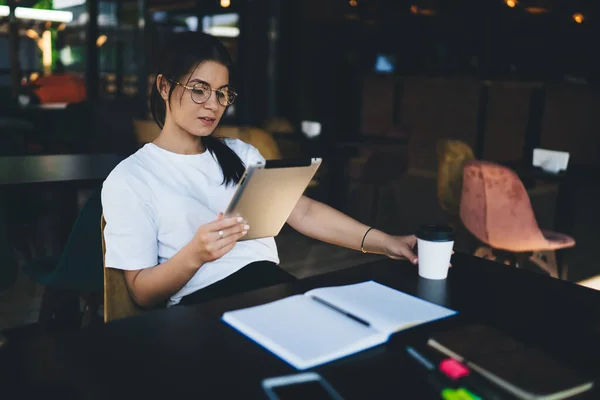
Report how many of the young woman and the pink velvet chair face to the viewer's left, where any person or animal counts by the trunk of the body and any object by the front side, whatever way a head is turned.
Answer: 0

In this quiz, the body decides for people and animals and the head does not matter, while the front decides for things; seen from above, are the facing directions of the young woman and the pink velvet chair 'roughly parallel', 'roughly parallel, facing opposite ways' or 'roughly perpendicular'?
roughly perpendicular

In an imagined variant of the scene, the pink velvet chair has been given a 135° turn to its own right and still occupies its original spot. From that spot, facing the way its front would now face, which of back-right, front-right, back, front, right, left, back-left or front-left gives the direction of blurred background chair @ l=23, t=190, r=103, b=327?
front-right

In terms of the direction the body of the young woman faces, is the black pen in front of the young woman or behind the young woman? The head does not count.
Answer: in front

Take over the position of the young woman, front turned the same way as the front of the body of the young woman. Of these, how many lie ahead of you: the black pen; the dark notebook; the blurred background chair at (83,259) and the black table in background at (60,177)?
2

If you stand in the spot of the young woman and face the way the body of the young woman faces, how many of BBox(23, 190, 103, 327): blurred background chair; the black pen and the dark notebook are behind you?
1

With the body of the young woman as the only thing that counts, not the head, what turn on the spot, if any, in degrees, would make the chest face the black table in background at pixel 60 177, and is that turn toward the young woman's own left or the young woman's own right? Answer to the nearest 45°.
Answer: approximately 180°

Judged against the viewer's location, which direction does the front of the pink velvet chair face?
facing away from the viewer and to the right of the viewer

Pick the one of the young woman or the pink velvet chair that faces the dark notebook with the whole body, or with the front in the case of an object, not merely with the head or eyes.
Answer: the young woman

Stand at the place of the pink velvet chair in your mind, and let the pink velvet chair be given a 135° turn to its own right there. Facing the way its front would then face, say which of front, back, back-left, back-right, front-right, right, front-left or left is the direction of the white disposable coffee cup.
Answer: front

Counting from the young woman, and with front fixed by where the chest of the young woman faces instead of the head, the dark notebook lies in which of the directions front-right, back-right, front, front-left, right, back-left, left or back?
front

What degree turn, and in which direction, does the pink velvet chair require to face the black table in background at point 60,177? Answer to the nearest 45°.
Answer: approximately 180°

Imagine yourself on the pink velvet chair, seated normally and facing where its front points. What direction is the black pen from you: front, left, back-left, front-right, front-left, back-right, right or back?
back-right

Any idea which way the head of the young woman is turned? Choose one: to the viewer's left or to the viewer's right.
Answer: to the viewer's right
